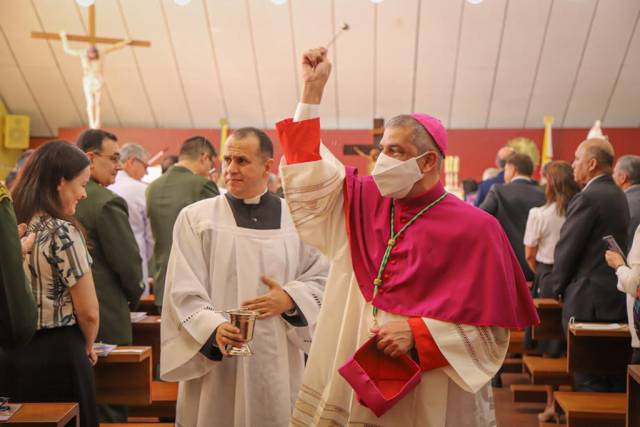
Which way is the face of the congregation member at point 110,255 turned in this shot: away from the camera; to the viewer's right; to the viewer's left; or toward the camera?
to the viewer's right

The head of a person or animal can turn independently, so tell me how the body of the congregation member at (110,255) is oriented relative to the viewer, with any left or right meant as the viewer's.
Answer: facing away from the viewer and to the right of the viewer

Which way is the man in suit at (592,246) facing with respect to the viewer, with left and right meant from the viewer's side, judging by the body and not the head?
facing away from the viewer and to the left of the viewer

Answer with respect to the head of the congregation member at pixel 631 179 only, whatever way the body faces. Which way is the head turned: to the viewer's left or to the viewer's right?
to the viewer's left

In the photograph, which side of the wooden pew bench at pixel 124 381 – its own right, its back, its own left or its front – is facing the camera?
back

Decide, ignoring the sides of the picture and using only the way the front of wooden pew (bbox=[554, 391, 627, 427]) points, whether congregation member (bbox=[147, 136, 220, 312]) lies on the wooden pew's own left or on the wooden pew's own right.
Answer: on the wooden pew's own left

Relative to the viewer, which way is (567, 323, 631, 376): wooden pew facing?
away from the camera

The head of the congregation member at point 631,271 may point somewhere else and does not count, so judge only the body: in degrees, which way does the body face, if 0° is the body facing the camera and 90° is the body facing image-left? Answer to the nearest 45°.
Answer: approximately 90°

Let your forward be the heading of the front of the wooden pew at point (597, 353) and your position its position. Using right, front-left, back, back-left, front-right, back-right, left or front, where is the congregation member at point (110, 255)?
back-left

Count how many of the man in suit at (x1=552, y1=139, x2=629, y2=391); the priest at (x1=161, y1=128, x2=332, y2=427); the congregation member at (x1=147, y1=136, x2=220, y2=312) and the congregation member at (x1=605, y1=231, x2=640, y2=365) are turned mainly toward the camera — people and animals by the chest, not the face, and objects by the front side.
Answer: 1

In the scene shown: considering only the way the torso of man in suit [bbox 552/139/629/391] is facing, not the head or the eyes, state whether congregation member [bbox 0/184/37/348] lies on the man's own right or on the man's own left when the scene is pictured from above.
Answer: on the man's own left

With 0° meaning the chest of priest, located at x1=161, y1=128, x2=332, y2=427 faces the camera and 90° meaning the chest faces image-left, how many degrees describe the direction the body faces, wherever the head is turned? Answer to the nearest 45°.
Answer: approximately 0°
